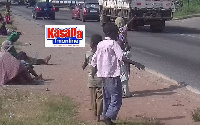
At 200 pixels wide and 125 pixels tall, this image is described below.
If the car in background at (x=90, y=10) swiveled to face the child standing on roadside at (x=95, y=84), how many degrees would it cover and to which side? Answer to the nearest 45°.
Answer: approximately 180°

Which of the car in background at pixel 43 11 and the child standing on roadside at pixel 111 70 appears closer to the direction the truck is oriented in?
the car in background

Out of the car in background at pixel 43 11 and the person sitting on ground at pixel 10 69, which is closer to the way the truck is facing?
the car in background

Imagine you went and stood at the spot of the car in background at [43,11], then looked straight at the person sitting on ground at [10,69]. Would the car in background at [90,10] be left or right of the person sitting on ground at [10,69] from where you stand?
left

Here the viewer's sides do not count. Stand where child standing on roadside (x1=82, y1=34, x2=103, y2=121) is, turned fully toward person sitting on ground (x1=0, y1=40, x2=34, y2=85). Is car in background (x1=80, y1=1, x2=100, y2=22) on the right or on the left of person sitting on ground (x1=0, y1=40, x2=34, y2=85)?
right

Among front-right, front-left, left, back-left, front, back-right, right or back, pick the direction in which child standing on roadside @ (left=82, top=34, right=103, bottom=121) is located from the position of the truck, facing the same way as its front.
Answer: back-left

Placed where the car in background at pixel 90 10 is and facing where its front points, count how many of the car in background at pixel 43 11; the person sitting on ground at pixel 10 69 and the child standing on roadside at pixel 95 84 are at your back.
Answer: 2

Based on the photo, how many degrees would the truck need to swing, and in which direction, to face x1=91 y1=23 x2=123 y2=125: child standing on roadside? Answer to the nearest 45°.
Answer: approximately 135° to its left

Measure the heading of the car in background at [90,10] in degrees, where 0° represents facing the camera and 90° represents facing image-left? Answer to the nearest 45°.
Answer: approximately 180°
